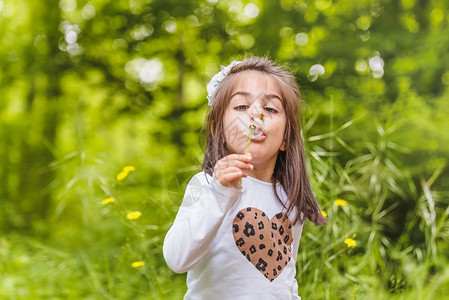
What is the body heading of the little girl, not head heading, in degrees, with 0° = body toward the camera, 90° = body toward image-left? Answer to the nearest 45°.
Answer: approximately 315°

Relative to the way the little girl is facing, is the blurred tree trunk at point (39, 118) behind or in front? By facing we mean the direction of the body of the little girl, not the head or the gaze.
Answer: behind
